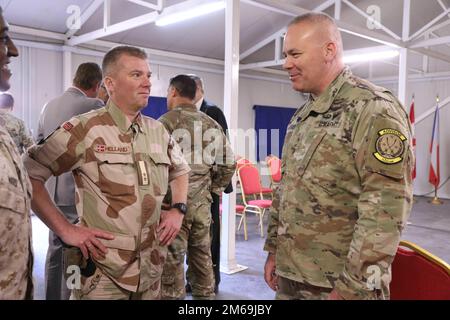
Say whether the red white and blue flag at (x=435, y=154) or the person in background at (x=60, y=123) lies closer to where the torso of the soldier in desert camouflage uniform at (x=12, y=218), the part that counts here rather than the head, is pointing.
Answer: the red white and blue flag

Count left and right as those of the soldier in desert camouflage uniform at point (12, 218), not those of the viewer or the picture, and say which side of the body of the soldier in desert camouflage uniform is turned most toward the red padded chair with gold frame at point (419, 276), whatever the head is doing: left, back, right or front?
front

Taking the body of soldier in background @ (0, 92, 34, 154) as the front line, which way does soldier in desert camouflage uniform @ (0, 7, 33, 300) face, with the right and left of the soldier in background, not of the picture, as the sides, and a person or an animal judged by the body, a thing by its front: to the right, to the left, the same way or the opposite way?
to the right

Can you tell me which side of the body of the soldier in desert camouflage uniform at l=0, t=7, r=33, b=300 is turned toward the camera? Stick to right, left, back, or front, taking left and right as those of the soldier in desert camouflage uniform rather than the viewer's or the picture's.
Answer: right

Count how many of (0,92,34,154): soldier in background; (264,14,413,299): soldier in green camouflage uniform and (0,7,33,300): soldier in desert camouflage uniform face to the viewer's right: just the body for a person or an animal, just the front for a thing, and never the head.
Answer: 1

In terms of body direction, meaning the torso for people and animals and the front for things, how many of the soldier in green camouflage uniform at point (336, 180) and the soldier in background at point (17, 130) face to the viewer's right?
0

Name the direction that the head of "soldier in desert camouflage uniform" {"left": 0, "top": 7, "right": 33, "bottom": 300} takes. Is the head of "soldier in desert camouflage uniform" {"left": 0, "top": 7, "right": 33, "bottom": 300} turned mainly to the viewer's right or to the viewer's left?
to the viewer's right

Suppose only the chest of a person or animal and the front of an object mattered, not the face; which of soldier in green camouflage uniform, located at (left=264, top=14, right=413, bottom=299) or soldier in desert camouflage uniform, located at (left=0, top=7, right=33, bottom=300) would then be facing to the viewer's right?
the soldier in desert camouflage uniform

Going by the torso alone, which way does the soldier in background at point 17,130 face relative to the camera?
away from the camera
